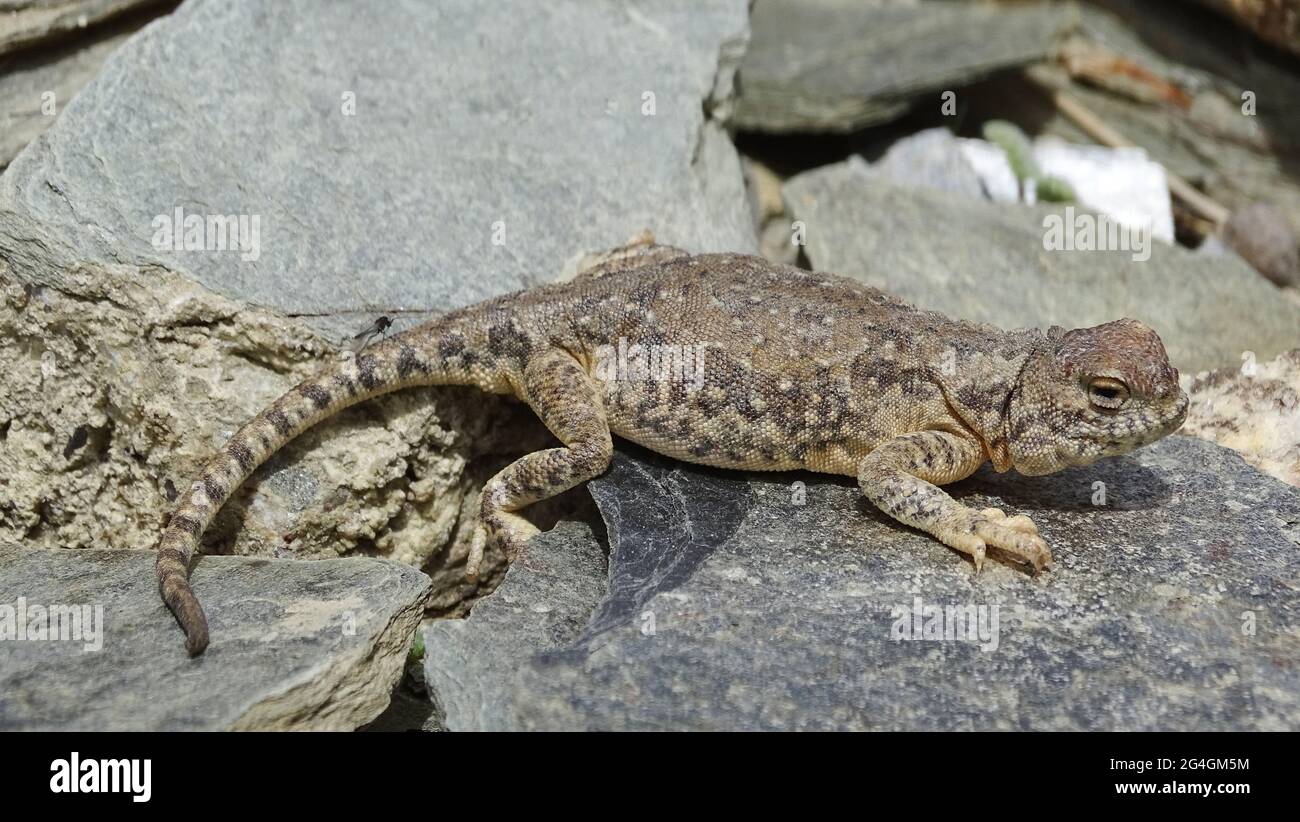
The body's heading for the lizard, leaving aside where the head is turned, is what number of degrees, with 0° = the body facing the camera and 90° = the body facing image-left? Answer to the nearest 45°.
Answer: approximately 270°

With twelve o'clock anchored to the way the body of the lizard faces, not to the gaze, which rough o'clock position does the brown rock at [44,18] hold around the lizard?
The brown rock is roughly at 7 o'clock from the lizard.

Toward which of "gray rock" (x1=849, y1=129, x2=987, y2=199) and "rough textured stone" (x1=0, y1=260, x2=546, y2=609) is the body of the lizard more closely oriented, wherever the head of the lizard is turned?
the gray rock

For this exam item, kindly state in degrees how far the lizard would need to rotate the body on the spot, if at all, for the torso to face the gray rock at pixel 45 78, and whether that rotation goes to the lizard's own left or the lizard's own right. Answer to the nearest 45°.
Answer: approximately 135° to the lizard's own left

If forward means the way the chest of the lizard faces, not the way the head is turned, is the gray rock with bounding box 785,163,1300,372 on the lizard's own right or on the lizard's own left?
on the lizard's own left

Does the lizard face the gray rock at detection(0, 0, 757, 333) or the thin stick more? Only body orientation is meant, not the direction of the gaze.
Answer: the thin stick

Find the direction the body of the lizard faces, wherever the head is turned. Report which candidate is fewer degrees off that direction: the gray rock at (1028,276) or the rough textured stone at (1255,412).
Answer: the rough textured stone

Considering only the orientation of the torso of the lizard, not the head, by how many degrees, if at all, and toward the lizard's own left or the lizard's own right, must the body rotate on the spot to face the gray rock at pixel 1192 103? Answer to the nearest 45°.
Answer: approximately 45° to the lizard's own left

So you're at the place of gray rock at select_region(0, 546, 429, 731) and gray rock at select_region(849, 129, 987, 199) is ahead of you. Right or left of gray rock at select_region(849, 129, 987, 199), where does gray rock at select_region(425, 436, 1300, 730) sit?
right

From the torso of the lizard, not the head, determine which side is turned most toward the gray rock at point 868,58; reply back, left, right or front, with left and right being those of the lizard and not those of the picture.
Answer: left
